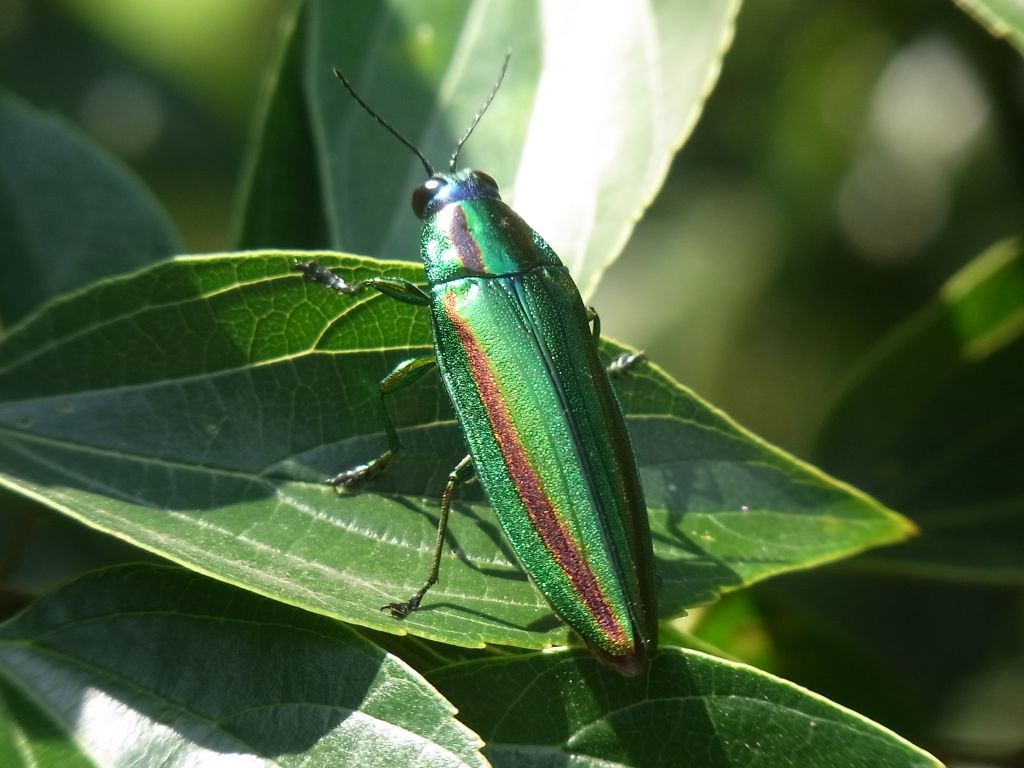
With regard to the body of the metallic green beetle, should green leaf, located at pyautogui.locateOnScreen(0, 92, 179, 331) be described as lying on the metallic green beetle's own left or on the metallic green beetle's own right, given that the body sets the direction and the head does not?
on the metallic green beetle's own left

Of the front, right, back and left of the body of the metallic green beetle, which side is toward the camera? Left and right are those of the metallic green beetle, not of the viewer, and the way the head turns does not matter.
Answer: back

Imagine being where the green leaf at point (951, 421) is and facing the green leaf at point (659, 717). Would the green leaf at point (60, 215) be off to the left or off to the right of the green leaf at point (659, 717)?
right

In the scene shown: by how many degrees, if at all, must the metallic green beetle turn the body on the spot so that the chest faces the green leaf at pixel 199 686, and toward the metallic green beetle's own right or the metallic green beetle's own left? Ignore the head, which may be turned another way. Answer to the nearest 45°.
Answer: approximately 135° to the metallic green beetle's own left

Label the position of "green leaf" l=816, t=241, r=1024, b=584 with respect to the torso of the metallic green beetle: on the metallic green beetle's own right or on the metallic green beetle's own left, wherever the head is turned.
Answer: on the metallic green beetle's own right
